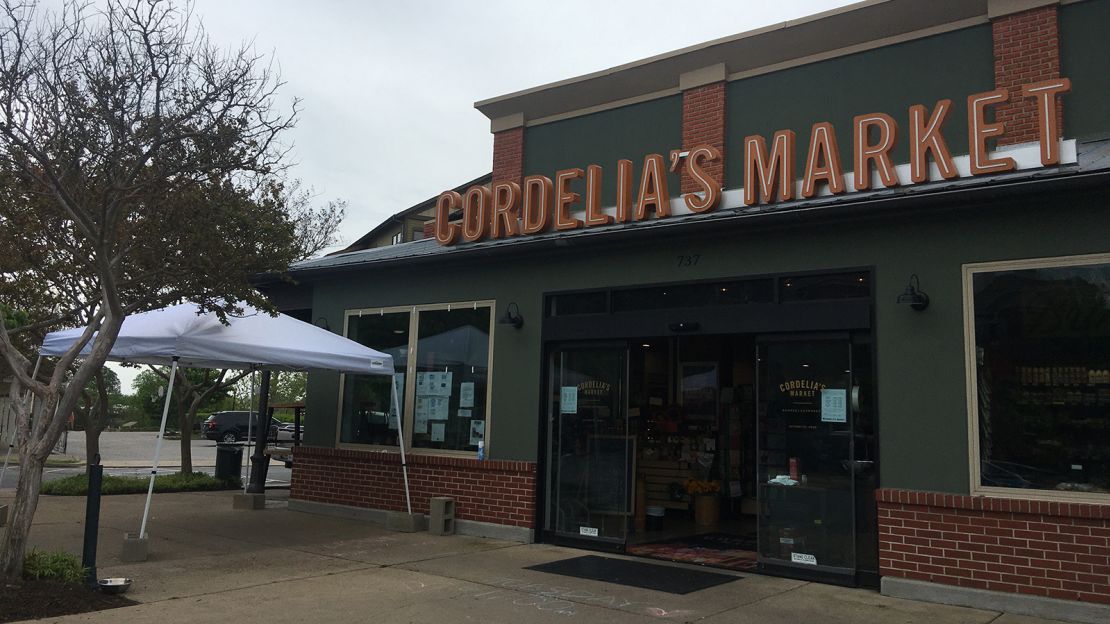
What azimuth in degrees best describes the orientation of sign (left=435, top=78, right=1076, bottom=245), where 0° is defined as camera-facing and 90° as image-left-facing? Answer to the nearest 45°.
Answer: approximately 45°

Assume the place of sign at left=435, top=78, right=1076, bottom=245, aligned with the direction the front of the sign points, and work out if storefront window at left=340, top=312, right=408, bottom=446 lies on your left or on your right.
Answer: on your right

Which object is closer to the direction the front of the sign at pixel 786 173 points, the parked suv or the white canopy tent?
the white canopy tent

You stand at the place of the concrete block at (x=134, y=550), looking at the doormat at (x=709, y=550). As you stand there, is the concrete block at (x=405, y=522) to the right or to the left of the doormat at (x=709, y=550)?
left

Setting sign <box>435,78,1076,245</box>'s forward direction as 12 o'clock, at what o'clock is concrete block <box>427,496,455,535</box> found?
The concrete block is roughly at 2 o'clock from the sign.

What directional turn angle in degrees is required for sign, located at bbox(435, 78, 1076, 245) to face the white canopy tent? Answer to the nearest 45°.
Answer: approximately 45° to its right

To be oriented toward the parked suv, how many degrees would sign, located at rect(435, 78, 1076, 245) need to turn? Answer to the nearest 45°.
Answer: approximately 90° to its right

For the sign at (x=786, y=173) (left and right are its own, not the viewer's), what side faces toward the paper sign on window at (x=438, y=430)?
right

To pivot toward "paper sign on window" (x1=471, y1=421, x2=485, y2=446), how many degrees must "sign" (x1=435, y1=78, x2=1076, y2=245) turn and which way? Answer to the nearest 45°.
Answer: approximately 45° to its right

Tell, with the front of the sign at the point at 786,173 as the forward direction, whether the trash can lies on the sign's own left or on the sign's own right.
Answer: on the sign's own right

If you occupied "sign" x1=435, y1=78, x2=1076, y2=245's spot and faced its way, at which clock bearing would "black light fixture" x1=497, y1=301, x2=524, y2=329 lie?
The black light fixture is roughly at 2 o'clock from the sign.

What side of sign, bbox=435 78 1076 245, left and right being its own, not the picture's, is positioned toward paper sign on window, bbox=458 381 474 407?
right
